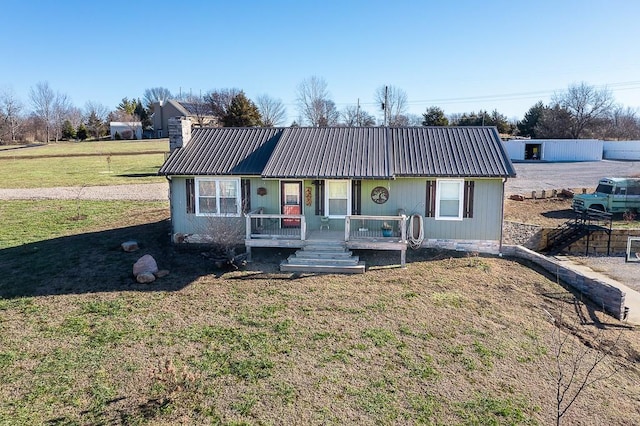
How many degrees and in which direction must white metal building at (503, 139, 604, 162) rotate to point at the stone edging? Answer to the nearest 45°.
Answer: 0° — it already faces it

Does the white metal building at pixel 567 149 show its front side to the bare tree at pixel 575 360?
yes

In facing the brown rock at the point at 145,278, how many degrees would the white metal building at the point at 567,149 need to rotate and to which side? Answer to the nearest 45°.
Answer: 0° — it already faces it

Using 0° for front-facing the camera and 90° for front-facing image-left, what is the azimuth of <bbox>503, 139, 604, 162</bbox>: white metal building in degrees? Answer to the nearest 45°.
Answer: approximately 0°

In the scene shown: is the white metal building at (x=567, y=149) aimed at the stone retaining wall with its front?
yes

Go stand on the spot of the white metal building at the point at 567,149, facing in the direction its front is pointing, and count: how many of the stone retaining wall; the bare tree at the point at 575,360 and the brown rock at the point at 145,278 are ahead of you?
3
